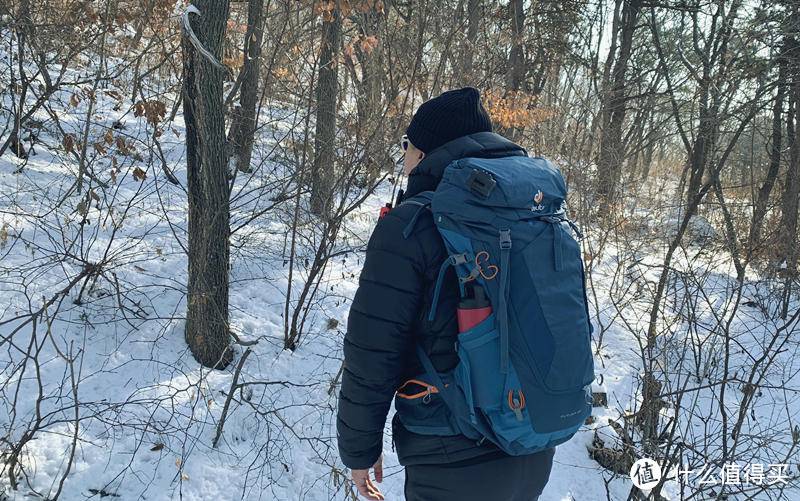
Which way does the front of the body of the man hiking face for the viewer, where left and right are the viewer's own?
facing away from the viewer and to the left of the viewer

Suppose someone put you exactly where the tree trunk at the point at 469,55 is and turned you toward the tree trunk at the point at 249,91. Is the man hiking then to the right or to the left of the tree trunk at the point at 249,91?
left

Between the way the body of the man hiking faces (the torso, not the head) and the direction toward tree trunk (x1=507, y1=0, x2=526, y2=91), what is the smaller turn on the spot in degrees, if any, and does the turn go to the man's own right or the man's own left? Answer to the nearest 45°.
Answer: approximately 45° to the man's own right

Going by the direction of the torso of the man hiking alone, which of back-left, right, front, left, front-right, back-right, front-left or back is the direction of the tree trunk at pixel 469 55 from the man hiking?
front-right

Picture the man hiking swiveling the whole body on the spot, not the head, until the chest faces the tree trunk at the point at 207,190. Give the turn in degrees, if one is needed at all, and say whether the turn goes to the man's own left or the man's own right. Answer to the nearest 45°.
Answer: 0° — they already face it

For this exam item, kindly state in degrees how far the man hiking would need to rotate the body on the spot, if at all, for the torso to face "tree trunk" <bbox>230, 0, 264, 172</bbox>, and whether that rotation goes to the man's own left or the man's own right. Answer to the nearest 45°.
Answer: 0° — they already face it

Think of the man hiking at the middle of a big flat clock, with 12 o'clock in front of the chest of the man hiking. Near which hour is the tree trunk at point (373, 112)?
The tree trunk is roughly at 1 o'clock from the man hiking.

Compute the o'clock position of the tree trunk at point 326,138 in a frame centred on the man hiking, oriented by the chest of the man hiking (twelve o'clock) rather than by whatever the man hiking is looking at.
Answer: The tree trunk is roughly at 1 o'clock from the man hiking.
